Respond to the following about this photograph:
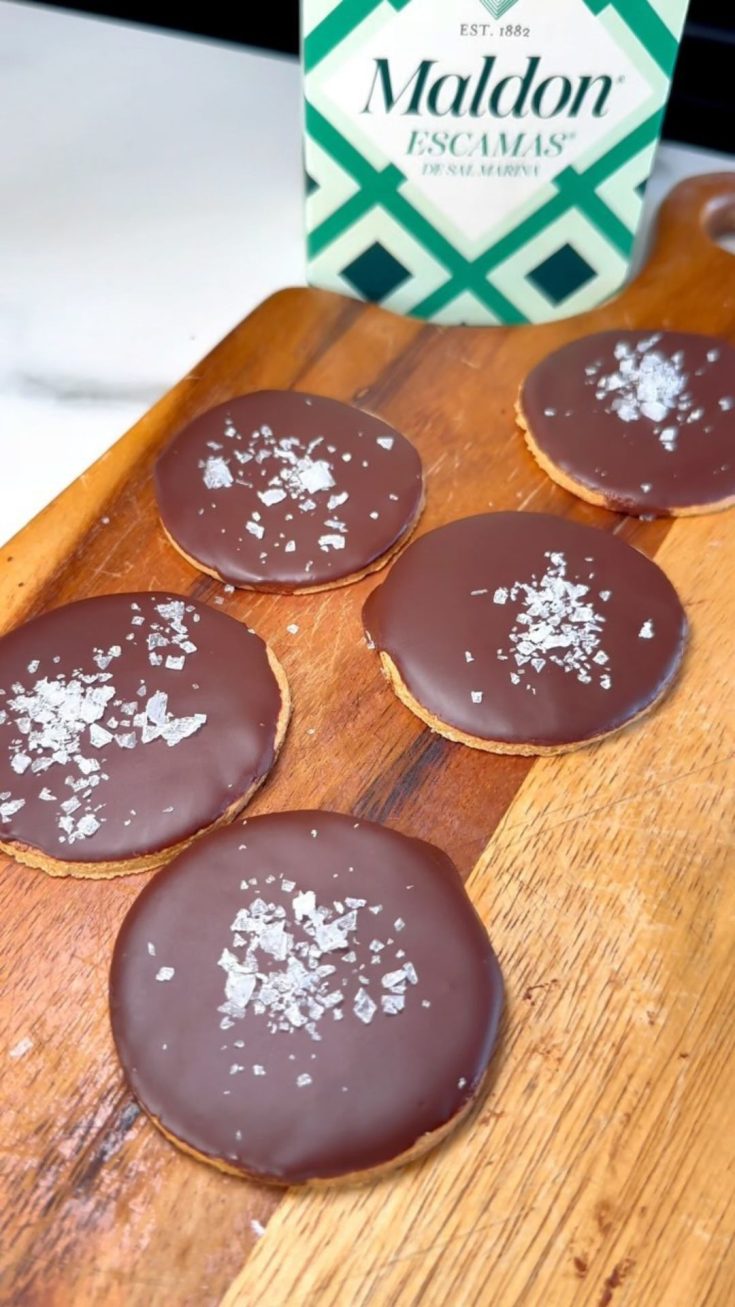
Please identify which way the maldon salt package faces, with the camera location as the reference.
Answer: facing the viewer

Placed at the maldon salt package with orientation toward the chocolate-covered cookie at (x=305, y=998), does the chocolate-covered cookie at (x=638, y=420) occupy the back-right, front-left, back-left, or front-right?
front-left

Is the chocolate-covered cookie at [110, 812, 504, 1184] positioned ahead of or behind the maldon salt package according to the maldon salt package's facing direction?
ahead

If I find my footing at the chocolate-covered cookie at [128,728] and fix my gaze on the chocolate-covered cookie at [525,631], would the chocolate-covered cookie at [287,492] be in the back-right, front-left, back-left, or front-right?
front-left
